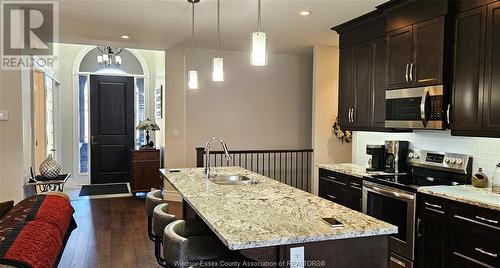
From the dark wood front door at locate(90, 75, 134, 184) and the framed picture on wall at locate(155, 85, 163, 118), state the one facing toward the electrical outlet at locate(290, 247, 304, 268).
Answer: the dark wood front door

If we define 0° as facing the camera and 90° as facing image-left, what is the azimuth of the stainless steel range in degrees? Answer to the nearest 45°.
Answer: approximately 45°

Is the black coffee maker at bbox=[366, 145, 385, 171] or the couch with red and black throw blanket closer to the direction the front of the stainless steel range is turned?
the couch with red and black throw blanket

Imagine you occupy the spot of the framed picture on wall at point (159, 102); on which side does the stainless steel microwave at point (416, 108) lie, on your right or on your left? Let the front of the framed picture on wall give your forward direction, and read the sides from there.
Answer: on your left

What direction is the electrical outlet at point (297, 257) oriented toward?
toward the camera

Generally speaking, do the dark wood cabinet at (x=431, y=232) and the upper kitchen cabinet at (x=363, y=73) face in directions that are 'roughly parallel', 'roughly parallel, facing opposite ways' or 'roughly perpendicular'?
roughly parallel

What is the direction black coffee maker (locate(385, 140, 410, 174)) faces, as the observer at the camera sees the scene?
facing the viewer and to the left of the viewer

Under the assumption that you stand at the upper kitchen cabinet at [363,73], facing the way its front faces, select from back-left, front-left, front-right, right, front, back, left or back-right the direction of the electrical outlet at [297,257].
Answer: front-left

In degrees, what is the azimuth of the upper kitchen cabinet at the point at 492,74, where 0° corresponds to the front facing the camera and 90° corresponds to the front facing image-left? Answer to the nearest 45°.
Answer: approximately 45°

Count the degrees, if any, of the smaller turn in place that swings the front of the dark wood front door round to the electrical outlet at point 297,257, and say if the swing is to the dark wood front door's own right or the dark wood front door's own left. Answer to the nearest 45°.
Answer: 0° — it already faces it

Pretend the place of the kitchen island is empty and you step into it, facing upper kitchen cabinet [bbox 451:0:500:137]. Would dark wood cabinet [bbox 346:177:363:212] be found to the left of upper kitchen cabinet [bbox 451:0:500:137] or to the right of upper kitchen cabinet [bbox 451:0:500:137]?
left

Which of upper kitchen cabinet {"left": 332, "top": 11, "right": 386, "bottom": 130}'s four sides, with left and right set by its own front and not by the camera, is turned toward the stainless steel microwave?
left

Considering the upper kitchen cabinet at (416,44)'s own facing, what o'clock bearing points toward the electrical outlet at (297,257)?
The electrical outlet is roughly at 11 o'clock from the upper kitchen cabinet.

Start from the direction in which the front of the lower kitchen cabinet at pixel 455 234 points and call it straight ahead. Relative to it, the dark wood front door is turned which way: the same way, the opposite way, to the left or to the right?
to the left

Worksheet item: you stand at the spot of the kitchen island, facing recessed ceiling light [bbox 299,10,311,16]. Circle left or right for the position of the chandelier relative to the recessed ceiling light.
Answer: left
